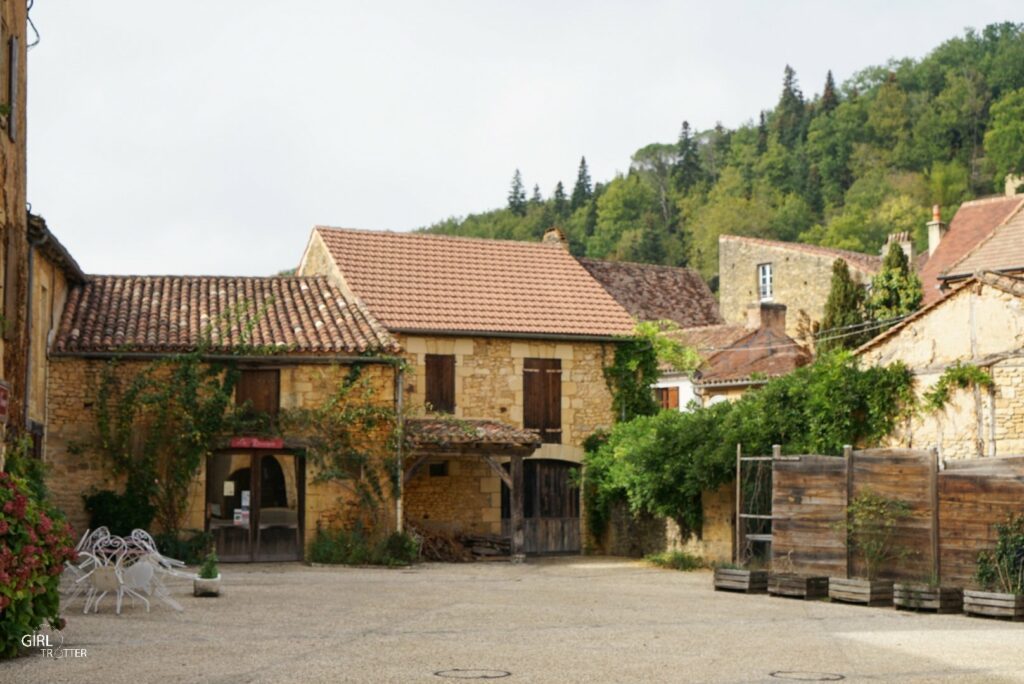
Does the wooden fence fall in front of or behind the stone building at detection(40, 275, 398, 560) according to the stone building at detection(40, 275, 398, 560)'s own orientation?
in front

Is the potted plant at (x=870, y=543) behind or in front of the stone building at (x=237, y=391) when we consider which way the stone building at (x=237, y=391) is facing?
in front

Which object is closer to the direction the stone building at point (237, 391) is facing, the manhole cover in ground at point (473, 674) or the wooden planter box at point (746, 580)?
the manhole cover in ground

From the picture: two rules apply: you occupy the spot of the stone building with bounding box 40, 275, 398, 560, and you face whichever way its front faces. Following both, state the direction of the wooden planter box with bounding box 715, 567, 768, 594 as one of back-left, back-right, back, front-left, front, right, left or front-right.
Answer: front-left

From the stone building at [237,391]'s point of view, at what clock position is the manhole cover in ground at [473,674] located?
The manhole cover in ground is roughly at 12 o'clock from the stone building.

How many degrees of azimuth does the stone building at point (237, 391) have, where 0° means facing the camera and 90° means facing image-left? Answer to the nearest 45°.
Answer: approximately 0°

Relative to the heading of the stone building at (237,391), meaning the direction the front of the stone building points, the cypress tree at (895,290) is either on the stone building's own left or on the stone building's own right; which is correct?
on the stone building's own left

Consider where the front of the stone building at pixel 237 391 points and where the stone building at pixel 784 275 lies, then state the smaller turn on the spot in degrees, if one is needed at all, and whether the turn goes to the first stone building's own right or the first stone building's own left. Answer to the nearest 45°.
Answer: approximately 135° to the first stone building's own left

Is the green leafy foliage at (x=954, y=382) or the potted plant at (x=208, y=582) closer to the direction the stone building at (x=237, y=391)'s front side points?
the potted plant

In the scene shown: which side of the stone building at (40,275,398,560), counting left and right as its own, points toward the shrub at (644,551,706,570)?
left
